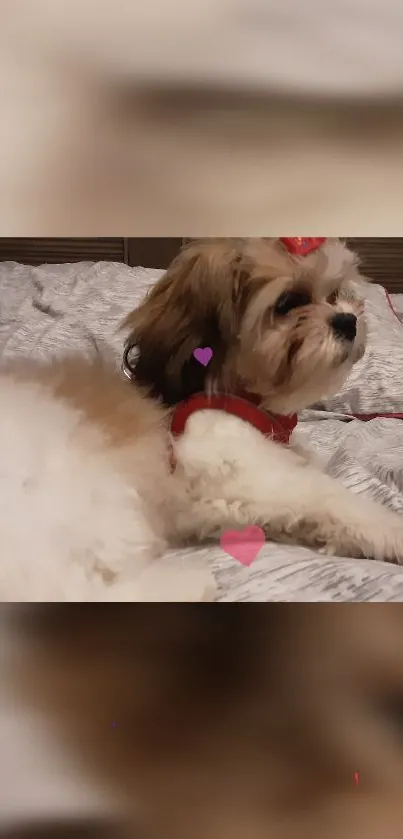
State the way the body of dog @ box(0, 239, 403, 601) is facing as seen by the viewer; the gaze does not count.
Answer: to the viewer's right
